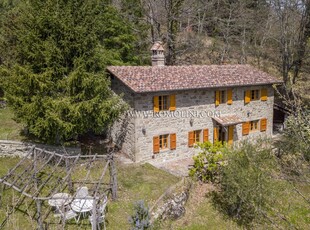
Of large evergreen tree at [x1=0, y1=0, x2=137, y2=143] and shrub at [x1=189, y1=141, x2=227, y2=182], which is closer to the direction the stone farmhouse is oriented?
the shrub

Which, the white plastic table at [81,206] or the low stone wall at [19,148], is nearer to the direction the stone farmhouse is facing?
the white plastic table

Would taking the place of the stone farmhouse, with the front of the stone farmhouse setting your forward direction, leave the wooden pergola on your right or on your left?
on your right

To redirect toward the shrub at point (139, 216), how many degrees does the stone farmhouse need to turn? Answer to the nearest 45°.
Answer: approximately 45° to its right

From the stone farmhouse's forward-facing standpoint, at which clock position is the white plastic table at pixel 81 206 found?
The white plastic table is roughly at 2 o'clock from the stone farmhouse.

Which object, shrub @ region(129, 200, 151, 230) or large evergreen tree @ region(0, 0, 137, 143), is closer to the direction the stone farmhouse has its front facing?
the shrub

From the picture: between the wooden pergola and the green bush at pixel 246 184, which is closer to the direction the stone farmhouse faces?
the green bush

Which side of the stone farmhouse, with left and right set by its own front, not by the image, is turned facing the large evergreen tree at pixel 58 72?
right

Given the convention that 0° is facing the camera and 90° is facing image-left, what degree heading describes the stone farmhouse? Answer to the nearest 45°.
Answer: approximately 315°
